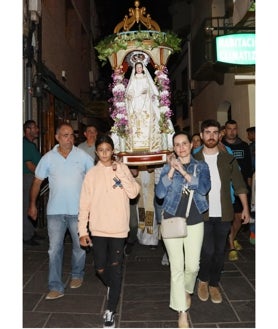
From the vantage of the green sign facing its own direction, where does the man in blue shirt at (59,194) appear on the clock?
The man in blue shirt is roughly at 1 o'clock from the green sign.

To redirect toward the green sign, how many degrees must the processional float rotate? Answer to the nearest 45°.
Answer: approximately 135° to its left

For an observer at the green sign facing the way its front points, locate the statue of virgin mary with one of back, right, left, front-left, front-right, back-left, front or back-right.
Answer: front-right

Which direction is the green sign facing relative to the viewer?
toward the camera

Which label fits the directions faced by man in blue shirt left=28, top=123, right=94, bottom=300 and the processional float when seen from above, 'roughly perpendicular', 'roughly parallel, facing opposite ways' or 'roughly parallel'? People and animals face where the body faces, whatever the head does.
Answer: roughly parallel

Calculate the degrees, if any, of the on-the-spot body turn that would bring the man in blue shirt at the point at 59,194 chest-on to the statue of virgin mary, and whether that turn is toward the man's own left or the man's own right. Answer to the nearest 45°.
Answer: approximately 135° to the man's own left

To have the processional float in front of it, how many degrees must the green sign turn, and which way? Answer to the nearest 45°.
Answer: approximately 45° to its right

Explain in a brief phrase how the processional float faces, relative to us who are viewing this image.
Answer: facing the viewer

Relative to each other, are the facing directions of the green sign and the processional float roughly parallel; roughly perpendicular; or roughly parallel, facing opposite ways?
roughly parallel

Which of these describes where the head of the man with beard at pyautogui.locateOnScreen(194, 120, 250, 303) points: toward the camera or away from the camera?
toward the camera

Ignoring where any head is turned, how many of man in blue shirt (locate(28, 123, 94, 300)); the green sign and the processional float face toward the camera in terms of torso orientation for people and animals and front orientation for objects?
3

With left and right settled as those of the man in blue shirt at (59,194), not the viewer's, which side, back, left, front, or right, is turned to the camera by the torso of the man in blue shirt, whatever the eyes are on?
front
